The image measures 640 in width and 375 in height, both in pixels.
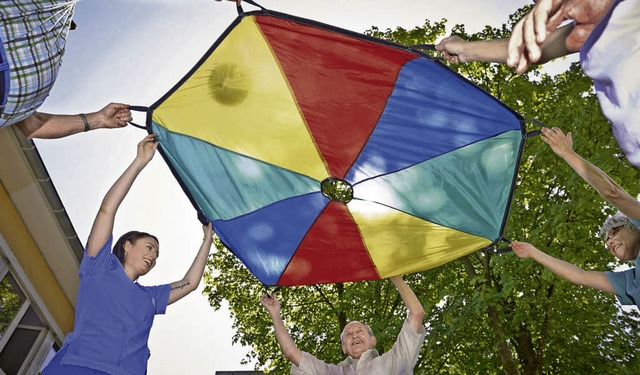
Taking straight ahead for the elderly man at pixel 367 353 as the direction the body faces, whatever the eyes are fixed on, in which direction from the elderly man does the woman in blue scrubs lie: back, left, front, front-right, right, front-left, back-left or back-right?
front-right

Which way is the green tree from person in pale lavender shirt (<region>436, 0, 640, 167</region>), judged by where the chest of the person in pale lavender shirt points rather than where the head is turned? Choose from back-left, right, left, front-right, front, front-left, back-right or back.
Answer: right

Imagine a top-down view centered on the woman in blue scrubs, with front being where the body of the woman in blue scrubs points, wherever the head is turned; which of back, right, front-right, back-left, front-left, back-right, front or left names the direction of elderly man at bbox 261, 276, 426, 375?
front-left

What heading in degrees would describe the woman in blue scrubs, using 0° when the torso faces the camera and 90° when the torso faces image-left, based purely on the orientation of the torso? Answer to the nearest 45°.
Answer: approximately 315°

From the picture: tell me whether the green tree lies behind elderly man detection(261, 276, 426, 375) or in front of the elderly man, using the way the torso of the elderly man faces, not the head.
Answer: behind

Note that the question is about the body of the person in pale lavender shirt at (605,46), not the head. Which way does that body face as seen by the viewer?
to the viewer's left
